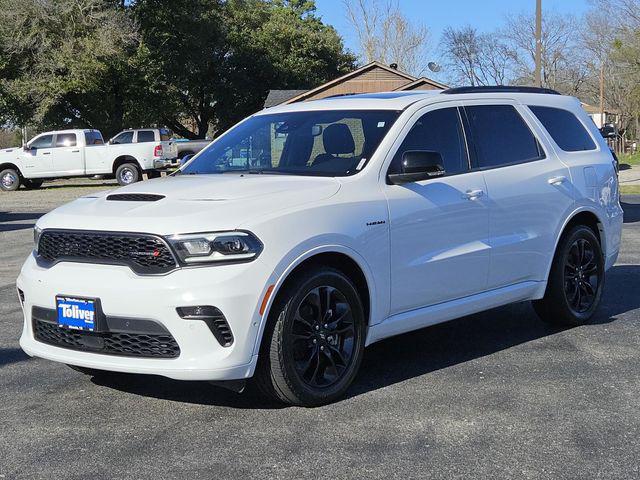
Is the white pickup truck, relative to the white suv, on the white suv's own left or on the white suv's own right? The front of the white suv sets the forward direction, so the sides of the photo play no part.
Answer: on the white suv's own right

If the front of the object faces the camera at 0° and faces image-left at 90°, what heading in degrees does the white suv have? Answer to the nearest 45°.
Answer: approximately 45°
